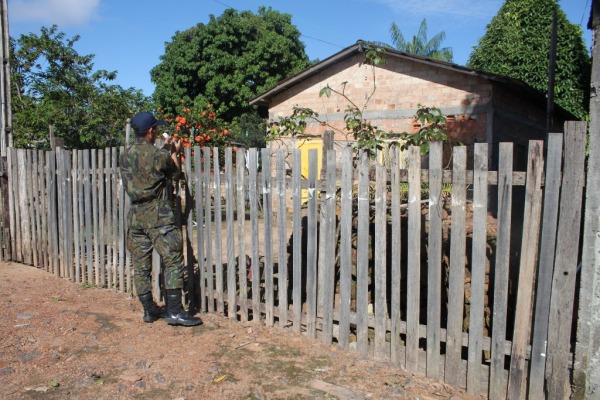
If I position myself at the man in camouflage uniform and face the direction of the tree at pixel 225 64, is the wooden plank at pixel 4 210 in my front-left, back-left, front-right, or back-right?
front-left

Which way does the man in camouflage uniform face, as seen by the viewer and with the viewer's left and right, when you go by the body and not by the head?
facing away from the viewer and to the right of the viewer

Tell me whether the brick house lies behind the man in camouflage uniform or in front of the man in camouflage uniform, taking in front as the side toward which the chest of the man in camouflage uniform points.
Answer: in front

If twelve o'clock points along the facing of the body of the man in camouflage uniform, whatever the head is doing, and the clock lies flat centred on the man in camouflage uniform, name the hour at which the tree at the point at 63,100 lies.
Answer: The tree is roughly at 10 o'clock from the man in camouflage uniform.

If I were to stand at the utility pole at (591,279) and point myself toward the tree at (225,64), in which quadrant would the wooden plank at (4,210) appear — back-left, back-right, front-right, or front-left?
front-left

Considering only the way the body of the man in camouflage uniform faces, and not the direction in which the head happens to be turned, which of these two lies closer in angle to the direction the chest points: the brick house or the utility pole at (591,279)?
the brick house

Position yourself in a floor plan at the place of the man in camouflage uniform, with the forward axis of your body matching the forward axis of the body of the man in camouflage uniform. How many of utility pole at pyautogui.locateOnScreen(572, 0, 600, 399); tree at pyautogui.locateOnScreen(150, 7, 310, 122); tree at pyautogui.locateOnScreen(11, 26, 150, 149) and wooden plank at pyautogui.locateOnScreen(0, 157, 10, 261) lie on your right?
1

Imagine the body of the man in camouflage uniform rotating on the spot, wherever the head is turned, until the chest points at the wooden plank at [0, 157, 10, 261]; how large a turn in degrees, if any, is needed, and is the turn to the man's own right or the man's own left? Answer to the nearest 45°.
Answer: approximately 90° to the man's own left

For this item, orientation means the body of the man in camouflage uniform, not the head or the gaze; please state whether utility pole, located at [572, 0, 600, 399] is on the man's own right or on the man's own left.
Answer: on the man's own right

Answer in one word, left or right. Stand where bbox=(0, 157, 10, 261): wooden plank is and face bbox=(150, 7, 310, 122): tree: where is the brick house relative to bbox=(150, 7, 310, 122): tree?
right

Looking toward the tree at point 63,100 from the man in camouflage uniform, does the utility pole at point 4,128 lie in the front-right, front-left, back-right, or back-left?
front-left

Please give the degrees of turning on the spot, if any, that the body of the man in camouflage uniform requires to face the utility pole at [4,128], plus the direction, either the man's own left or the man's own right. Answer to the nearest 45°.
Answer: approximately 90° to the man's own left

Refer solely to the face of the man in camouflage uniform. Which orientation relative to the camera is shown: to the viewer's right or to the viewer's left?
to the viewer's right

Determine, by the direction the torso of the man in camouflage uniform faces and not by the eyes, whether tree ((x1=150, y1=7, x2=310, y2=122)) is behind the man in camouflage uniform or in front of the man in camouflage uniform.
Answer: in front

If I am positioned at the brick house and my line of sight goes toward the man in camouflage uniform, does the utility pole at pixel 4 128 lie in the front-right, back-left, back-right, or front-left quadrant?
front-right
